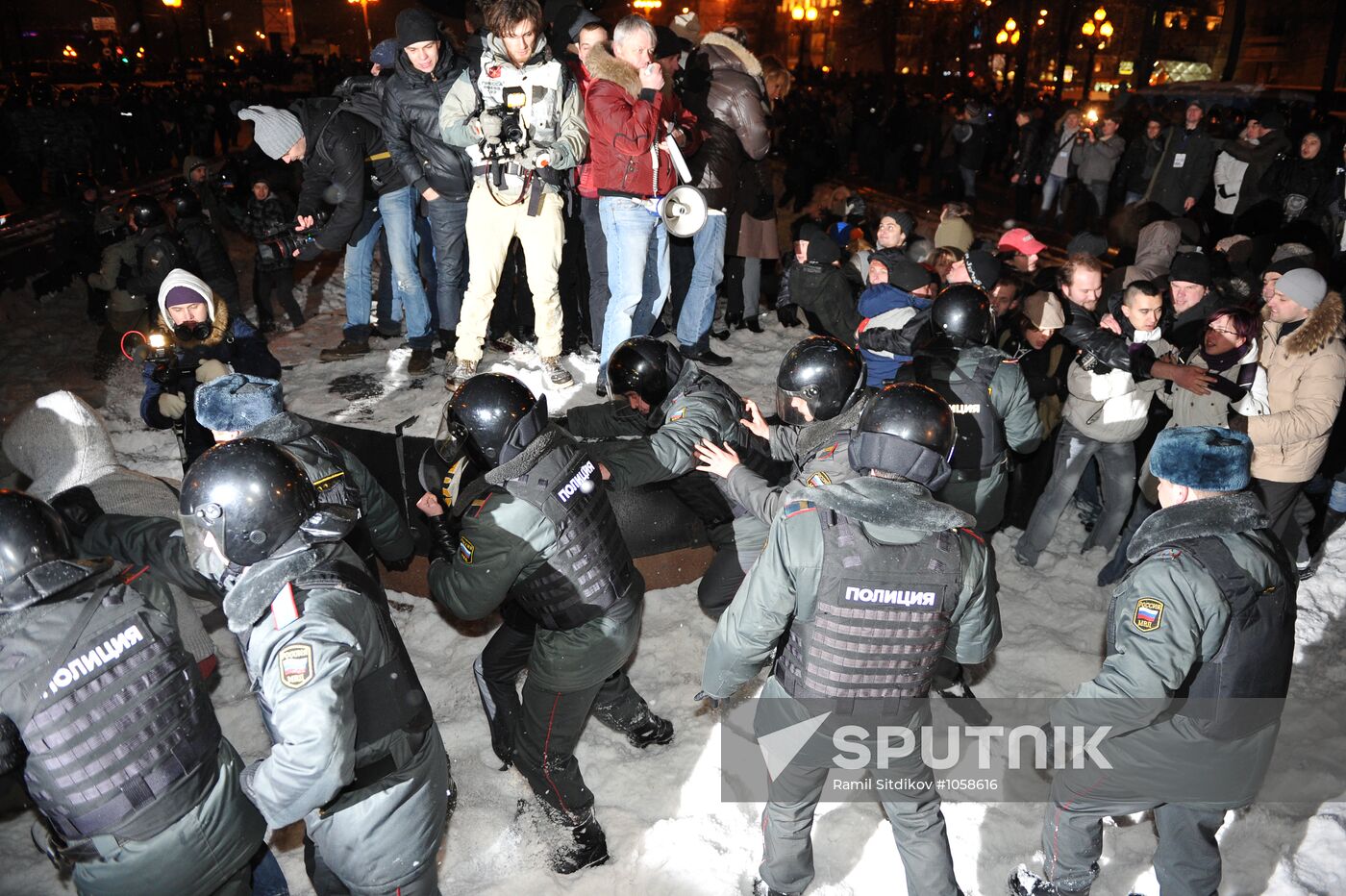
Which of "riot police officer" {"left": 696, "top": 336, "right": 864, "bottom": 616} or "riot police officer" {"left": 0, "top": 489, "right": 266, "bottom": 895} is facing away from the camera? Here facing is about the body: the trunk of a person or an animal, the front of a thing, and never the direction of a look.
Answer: "riot police officer" {"left": 0, "top": 489, "right": 266, "bottom": 895}

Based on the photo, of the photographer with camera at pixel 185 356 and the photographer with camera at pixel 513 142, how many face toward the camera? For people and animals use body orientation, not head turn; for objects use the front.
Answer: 2

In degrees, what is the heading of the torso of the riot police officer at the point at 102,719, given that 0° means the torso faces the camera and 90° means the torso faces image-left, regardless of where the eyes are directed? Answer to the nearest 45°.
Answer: approximately 180°

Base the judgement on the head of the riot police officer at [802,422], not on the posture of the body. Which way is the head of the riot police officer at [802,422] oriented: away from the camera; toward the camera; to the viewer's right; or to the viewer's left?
to the viewer's left

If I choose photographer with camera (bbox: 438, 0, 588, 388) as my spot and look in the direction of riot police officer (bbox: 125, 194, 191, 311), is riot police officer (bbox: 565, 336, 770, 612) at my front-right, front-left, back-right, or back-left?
back-left

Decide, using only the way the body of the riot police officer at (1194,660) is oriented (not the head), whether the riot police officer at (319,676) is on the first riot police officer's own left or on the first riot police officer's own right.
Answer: on the first riot police officer's own left

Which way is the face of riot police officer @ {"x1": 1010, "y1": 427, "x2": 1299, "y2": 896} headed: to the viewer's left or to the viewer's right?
to the viewer's left

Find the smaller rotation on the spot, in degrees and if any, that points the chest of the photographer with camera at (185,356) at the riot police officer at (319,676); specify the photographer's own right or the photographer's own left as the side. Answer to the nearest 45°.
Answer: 0° — they already face them

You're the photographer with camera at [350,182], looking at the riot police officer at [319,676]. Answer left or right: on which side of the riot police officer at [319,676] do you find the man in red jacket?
left
